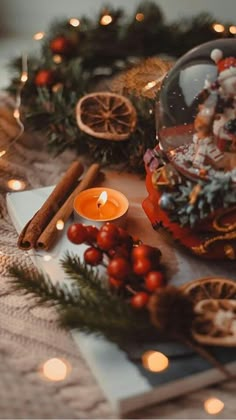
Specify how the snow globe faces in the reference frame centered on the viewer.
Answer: facing the viewer

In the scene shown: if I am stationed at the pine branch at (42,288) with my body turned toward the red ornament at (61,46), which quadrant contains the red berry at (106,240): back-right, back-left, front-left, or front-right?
front-right
